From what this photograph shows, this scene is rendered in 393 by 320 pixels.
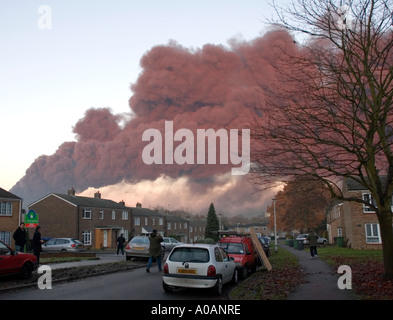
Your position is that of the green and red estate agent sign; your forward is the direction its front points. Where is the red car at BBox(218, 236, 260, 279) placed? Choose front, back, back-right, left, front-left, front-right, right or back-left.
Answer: front-left

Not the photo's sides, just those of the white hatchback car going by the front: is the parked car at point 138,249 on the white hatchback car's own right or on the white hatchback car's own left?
on the white hatchback car's own left

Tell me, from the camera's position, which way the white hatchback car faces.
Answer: facing away from the viewer and to the right of the viewer

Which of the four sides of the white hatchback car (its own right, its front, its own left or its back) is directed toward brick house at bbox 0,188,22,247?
left

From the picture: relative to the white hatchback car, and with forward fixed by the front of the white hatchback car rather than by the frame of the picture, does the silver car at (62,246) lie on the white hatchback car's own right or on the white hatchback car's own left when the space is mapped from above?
on the white hatchback car's own left

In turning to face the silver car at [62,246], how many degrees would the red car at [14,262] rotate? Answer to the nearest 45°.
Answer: approximately 90° to its left

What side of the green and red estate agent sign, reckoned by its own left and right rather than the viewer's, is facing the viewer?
front
